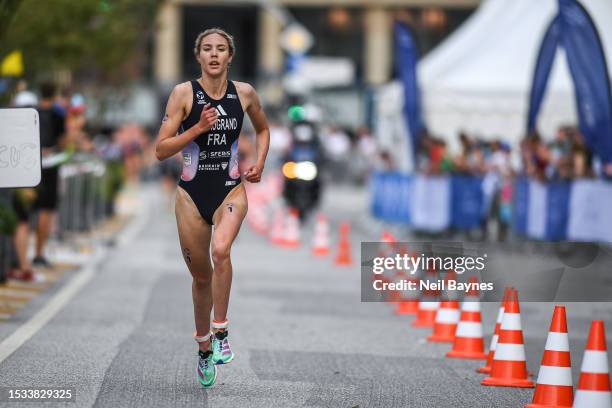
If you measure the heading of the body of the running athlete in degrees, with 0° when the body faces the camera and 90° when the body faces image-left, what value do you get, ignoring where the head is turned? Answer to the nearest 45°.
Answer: approximately 0°

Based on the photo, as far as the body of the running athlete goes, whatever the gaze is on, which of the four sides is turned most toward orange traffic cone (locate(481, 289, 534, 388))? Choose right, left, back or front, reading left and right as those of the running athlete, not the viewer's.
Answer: left

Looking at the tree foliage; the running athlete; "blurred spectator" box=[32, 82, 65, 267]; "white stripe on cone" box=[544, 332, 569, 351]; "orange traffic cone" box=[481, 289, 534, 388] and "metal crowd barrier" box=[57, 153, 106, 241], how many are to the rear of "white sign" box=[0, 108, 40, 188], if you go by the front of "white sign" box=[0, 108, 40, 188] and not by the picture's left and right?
3

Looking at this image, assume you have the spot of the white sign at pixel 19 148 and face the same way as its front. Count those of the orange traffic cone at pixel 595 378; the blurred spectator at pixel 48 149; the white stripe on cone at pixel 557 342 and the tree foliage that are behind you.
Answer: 2

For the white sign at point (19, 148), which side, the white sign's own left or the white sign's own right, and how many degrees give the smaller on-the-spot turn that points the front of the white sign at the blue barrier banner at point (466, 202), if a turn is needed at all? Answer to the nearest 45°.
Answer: approximately 135° to the white sign's own left

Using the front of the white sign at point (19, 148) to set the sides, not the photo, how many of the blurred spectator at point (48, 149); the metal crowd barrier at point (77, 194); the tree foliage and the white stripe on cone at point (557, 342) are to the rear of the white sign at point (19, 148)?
3

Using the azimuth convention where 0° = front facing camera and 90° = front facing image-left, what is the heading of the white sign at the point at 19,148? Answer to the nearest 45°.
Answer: approximately 0°

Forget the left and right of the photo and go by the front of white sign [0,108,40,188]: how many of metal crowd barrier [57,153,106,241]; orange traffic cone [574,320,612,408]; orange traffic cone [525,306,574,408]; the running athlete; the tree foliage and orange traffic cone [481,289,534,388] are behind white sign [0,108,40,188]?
2

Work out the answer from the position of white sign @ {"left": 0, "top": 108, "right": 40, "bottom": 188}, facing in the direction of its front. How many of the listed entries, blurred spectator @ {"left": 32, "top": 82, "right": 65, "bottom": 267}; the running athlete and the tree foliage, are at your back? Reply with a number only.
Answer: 2

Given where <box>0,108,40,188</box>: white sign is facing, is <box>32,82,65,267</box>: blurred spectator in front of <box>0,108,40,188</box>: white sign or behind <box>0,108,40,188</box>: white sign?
behind

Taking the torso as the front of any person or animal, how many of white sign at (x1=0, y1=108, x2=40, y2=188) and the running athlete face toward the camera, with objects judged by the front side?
2
